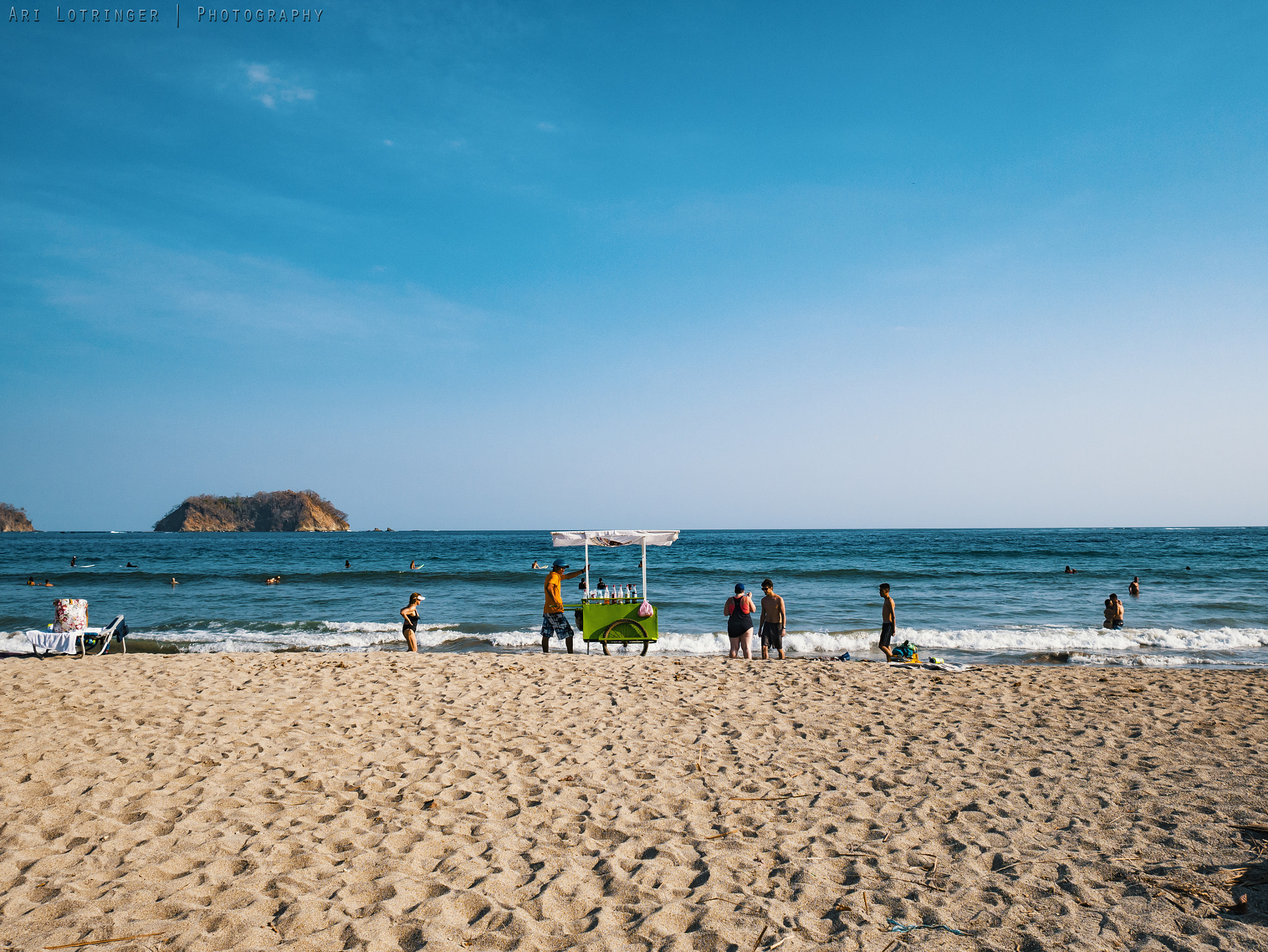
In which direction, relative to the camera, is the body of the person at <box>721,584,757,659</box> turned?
away from the camera

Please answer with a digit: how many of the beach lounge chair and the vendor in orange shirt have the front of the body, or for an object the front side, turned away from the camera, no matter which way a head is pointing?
0

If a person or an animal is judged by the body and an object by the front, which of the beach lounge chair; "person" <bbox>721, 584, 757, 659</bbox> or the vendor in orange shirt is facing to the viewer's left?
the beach lounge chair

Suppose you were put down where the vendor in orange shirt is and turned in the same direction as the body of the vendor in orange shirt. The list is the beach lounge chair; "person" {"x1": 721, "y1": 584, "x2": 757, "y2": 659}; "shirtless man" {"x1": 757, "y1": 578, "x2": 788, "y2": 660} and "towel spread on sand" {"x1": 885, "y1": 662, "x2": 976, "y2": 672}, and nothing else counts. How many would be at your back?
1

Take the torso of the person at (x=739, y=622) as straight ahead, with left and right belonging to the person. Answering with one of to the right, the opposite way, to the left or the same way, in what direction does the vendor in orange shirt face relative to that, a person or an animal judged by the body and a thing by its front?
to the right

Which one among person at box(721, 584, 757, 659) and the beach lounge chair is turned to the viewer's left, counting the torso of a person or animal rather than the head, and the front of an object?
the beach lounge chair

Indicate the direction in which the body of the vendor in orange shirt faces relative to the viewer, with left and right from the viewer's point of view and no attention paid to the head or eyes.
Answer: facing to the right of the viewer

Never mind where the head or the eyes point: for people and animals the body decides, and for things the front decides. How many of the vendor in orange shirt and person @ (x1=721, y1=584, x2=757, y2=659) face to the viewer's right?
1

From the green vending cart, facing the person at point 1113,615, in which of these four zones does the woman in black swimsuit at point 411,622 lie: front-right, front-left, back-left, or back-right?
back-left

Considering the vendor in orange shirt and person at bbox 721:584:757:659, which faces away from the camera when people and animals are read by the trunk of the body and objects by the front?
the person

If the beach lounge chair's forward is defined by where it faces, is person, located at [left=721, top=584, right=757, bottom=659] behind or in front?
behind

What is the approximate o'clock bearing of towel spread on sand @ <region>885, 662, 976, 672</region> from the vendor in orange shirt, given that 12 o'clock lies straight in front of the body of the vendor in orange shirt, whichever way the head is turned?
The towel spread on sand is roughly at 1 o'clock from the vendor in orange shirt.

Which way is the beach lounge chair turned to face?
to the viewer's left
